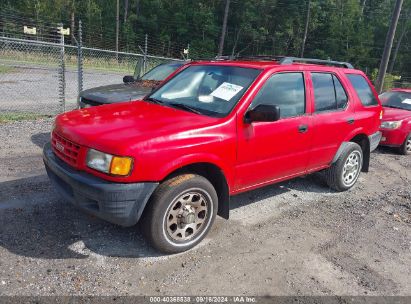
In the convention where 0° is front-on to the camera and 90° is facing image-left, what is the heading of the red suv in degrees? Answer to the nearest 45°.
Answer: approximately 45°

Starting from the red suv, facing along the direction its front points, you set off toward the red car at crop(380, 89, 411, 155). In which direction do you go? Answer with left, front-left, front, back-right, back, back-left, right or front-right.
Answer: back

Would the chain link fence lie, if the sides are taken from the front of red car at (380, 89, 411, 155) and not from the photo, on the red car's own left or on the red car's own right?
on the red car's own right

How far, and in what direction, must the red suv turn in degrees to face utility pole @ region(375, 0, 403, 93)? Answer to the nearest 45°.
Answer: approximately 180°

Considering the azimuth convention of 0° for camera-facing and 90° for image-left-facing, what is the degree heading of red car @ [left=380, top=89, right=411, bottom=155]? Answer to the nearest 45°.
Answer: approximately 45°
